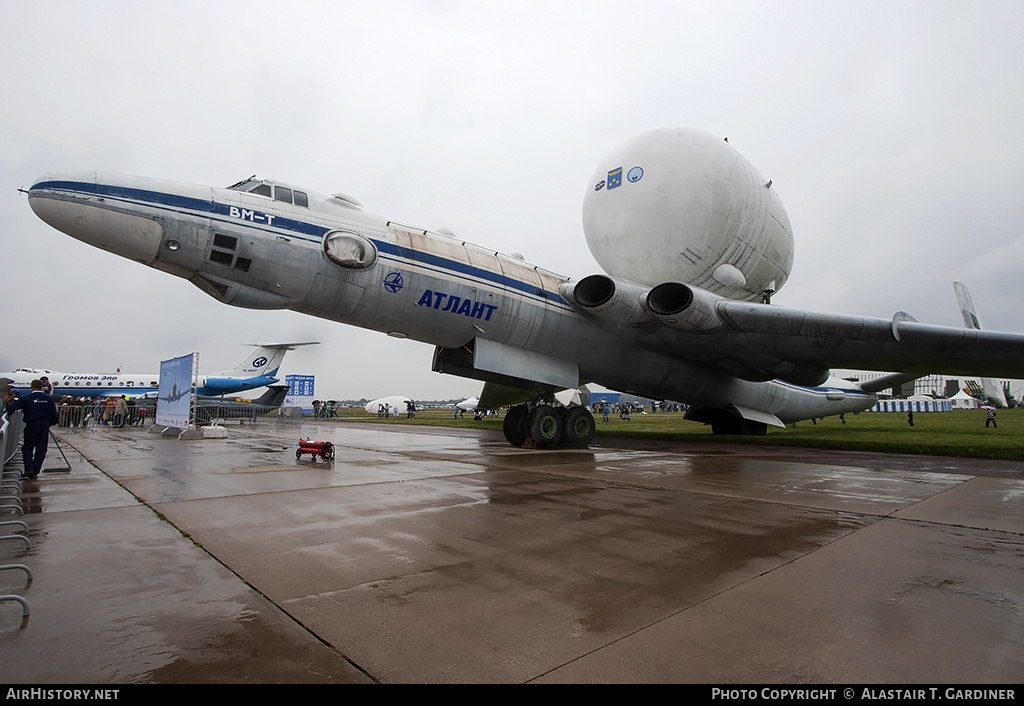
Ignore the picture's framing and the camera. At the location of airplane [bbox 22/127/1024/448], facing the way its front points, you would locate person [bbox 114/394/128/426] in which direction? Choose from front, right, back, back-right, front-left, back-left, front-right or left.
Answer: right

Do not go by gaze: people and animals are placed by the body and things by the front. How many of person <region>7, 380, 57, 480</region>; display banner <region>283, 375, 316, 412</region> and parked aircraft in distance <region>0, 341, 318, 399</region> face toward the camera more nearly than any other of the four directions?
1

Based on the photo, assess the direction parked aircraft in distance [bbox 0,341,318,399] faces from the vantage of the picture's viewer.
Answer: facing to the left of the viewer

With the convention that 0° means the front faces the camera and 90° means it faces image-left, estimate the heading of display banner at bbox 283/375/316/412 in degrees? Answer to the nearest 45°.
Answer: approximately 0°

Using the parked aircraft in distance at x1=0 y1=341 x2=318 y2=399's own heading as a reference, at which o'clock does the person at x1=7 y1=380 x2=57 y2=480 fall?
The person is roughly at 9 o'clock from the parked aircraft in distance.

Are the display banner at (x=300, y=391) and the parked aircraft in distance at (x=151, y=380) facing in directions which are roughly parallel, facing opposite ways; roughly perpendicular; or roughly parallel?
roughly perpendicular

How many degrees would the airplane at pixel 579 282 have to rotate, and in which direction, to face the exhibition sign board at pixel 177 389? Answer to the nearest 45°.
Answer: approximately 90° to its right

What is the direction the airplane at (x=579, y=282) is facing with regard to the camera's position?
facing the viewer and to the left of the viewer
